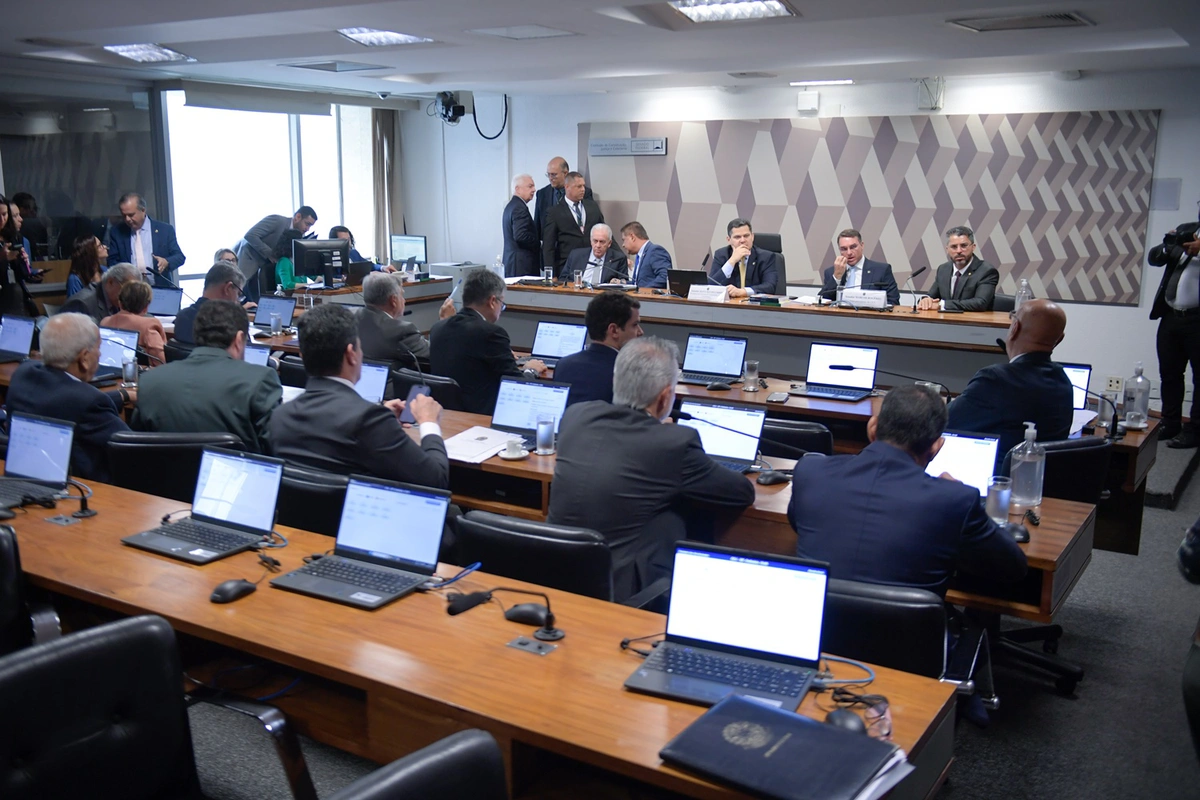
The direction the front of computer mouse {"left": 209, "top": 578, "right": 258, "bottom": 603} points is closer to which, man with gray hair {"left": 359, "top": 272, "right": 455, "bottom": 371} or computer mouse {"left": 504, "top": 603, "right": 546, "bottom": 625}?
the man with gray hair

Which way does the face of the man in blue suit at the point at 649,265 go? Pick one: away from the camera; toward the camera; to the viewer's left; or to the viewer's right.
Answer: to the viewer's left

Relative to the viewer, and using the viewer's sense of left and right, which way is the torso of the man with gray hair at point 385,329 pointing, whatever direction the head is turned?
facing away from the viewer and to the right of the viewer

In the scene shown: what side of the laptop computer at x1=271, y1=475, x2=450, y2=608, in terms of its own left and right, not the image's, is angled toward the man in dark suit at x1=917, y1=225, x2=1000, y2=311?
back

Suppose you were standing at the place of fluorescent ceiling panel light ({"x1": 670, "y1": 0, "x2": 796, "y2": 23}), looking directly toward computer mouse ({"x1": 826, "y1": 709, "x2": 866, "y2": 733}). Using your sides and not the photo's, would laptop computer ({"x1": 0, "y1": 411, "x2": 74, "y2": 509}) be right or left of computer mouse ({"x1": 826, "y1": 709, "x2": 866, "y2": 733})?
right

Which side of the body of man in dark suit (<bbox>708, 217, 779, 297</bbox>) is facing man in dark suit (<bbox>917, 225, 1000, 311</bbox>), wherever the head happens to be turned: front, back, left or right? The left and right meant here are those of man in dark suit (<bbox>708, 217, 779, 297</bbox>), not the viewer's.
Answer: left

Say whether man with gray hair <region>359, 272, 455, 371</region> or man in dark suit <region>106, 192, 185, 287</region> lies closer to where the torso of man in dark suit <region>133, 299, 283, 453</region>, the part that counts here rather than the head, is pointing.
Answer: the man with gray hair

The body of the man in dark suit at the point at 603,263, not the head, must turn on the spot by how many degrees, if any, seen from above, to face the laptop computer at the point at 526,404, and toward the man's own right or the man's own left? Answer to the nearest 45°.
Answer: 0° — they already face it

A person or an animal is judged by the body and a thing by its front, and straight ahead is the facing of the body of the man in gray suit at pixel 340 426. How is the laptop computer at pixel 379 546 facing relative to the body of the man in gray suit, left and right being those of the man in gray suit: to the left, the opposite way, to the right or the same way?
the opposite way

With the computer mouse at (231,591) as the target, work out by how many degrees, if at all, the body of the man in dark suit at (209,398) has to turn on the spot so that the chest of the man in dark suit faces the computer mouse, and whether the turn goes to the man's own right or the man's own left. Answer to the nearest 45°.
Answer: approximately 135° to the man's own right

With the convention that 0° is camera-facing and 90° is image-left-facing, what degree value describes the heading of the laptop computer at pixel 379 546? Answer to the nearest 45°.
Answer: approximately 45°

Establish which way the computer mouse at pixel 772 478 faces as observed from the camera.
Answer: facing away from the viewer and to the right of the viewer

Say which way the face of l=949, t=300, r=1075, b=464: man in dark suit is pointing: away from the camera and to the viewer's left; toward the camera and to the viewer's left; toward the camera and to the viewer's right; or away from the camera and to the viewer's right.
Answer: away from the camera and to the viewer's left

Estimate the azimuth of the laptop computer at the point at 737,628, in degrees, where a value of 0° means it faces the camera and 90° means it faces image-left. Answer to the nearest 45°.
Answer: approximately 45°
